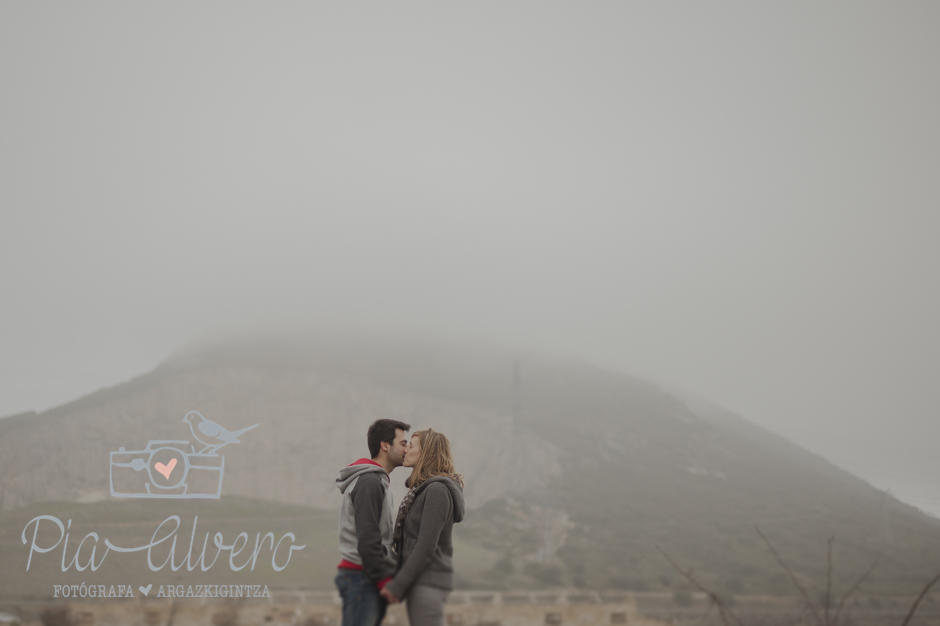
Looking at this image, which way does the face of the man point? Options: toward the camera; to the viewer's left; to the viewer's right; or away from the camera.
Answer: to the viewer's right

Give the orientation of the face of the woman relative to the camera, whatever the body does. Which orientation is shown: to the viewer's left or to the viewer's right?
to the viewer's left

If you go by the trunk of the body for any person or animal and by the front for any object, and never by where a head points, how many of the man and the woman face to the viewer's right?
1

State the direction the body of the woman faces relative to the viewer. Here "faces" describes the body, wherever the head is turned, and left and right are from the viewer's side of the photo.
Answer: facing to the left of the viewer

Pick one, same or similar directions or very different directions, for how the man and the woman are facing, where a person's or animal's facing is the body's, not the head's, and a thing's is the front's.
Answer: very different directions

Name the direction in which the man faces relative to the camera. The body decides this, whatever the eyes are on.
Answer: to the viewer's right
